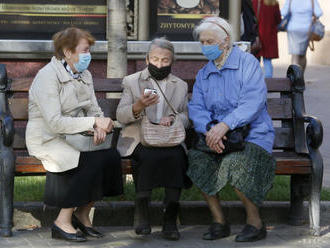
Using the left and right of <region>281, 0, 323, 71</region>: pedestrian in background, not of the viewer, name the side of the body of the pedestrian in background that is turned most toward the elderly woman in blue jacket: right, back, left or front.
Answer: back

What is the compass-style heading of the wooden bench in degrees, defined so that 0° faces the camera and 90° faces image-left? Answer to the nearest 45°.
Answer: approximately 0°

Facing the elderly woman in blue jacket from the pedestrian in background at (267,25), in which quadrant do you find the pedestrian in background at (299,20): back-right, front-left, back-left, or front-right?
back-left

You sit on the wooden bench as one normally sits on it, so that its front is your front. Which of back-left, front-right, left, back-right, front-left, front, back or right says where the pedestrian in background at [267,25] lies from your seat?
back

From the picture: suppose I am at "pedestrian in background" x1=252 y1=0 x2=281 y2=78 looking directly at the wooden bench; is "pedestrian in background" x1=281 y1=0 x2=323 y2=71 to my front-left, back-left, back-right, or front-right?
back-left

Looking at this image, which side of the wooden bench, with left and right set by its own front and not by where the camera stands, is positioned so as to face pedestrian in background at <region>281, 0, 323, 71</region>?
back

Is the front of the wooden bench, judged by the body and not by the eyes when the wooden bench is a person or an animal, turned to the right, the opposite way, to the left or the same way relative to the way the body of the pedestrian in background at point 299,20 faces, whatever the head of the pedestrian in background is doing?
the opposite way

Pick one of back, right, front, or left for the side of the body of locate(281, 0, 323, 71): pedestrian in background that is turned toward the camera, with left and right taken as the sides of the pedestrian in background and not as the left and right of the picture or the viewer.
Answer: back

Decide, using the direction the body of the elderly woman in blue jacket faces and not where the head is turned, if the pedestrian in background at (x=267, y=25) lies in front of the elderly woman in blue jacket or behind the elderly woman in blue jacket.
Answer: behind

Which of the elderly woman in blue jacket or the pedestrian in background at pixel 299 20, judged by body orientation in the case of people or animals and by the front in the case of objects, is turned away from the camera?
the pedestrian in background

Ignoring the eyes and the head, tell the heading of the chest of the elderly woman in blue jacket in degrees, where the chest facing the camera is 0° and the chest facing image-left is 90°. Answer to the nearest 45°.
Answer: approximately 45°
